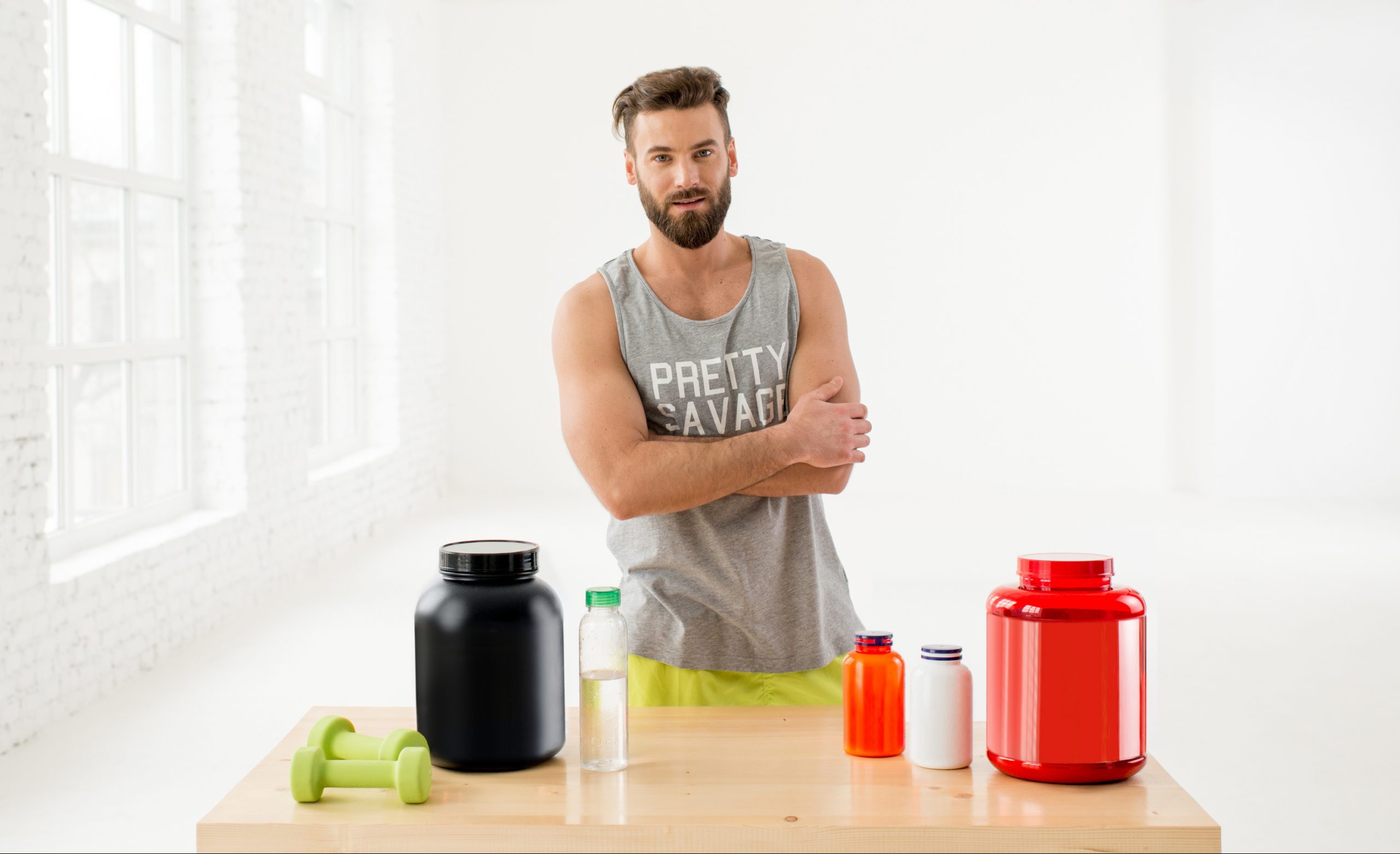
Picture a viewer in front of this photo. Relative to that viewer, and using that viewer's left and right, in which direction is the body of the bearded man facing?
facing the viewer

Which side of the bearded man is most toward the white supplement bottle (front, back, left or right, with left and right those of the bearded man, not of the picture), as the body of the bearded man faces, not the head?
front

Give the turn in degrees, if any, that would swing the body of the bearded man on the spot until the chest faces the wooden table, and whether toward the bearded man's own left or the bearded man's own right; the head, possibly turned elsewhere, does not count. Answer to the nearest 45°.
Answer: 0° — they already face it

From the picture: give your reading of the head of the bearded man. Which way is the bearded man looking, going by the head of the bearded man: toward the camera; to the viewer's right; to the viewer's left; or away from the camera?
toward the camera

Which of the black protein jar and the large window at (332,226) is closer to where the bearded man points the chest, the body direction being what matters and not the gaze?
the black protein jar

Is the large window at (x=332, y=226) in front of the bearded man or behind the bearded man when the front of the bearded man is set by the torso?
behind

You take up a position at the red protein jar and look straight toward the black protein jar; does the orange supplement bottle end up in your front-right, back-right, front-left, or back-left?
front-right

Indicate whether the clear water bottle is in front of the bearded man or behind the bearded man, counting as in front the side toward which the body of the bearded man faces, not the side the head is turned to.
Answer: in front

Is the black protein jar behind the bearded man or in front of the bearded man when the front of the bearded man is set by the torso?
in front

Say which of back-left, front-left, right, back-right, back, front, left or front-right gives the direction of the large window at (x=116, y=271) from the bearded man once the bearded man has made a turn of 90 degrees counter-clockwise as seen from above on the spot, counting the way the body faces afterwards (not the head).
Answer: back-left

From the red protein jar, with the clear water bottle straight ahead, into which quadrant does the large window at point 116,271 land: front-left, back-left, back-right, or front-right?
front-right
